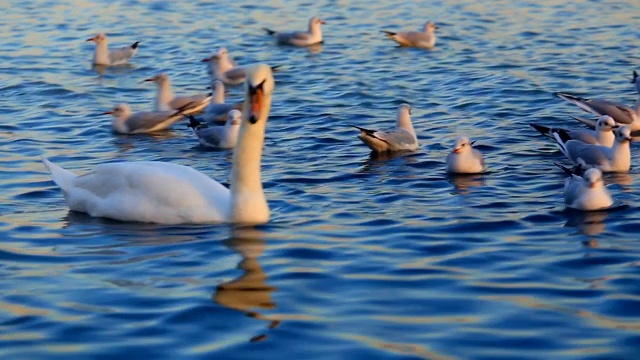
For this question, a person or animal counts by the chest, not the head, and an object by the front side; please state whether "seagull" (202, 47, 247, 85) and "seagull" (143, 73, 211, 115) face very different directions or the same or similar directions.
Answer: same or similar directions

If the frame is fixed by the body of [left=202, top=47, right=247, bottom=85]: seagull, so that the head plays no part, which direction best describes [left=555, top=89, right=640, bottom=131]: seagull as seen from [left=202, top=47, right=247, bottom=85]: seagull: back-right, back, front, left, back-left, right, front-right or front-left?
back-left

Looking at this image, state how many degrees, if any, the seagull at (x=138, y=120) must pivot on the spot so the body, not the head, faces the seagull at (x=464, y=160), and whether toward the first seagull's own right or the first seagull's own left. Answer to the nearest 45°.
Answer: approximately 135° to the first seagull's own left

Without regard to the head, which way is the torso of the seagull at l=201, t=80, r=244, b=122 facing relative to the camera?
to the viewer's left

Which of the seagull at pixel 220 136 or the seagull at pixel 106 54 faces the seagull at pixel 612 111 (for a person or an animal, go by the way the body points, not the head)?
the seagull at pixel 220 136

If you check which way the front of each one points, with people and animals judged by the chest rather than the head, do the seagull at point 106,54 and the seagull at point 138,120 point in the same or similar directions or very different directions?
same or similar directions

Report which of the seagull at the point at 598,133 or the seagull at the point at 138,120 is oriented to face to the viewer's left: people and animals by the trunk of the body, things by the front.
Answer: the seagull at the point at 138,120

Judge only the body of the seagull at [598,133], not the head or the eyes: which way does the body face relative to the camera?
to the viewer's right

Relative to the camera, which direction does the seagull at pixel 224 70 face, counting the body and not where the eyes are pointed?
to the viewer's left

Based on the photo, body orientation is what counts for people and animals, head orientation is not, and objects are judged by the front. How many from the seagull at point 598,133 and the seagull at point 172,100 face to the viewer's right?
1

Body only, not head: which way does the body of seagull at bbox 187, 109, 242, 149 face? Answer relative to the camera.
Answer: to the viewer's right

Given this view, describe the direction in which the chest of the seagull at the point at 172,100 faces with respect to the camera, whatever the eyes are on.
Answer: to the viewer's left

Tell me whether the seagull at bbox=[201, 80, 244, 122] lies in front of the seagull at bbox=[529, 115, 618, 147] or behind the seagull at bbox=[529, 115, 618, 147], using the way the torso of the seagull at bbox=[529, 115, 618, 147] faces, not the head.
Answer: behind

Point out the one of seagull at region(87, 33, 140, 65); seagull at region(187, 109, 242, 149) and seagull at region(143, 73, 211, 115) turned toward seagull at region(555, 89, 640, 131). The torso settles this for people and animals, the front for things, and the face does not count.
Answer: seagull at region(187, 109, 242, 149)

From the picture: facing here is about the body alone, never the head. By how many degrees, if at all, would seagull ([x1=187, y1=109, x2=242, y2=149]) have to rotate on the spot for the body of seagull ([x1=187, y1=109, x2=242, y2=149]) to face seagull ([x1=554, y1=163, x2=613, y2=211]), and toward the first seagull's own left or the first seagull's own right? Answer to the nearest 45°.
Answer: approximately 45° to the first seagull's own right

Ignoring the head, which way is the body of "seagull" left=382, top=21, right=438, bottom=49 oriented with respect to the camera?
to the viewer's right

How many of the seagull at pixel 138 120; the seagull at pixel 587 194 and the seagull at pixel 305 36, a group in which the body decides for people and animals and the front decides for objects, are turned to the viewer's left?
1

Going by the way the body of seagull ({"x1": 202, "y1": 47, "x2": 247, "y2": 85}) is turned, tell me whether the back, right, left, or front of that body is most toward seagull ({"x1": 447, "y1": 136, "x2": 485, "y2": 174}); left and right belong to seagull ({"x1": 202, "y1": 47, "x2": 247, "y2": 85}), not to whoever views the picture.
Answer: left
